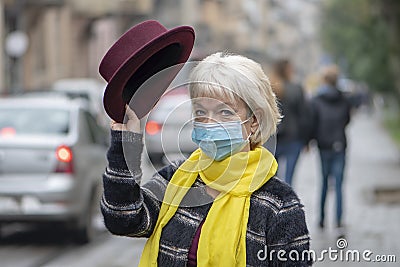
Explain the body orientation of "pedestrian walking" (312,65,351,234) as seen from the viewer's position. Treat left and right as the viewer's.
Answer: facing away from the viewer

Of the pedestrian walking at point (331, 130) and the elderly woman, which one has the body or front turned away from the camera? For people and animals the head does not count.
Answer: the pedestrian walking

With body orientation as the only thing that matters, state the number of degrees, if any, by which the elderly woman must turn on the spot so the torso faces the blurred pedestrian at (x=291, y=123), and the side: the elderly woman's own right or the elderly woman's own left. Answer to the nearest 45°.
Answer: approximately 135° to the elderly woman's own right

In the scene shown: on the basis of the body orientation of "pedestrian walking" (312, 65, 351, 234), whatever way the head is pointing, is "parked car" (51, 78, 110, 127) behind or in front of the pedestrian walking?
in front

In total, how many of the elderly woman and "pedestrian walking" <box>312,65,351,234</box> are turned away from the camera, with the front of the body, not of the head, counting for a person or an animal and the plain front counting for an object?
1

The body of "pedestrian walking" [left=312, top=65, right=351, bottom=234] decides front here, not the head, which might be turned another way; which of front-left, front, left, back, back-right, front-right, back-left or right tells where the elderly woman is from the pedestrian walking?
back

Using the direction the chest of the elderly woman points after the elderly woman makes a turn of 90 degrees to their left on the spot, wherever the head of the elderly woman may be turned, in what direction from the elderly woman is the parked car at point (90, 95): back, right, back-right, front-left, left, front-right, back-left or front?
back-left
